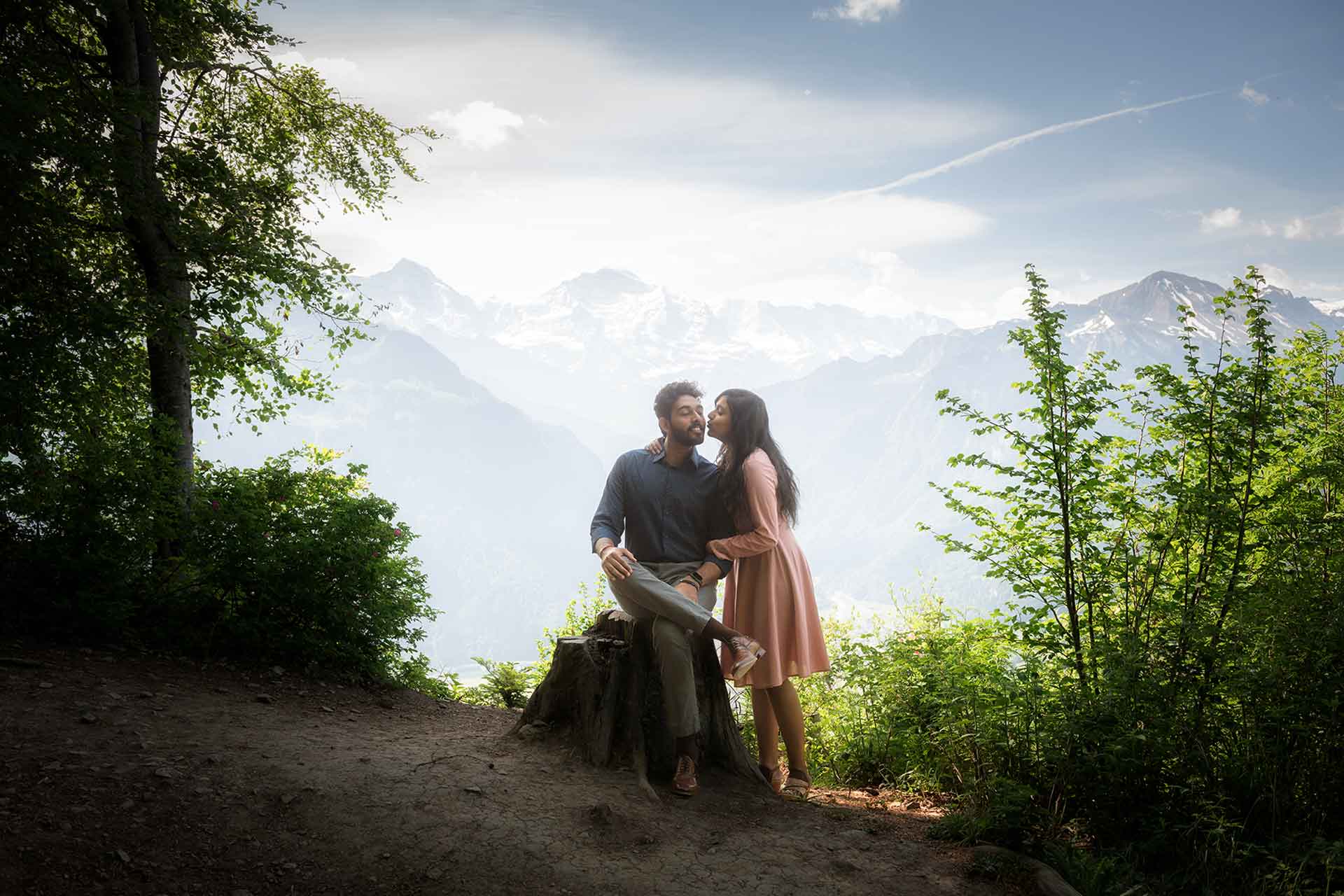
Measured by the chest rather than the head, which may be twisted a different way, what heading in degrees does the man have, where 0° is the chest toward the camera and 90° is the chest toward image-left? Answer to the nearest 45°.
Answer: approximately 0°

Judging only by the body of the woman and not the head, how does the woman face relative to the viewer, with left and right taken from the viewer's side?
facing to the left of the viewer

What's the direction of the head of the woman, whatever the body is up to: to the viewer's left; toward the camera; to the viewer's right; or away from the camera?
to the viewer's left

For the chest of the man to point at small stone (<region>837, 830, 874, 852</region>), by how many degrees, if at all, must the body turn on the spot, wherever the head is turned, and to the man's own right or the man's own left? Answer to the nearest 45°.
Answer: approximately 45° to the man's own left

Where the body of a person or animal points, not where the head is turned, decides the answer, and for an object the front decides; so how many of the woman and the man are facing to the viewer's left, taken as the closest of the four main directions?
1

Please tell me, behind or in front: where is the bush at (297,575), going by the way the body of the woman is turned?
in front

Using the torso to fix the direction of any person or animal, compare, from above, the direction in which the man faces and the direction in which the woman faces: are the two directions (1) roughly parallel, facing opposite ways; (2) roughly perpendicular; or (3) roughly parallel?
roughly perpendicular
